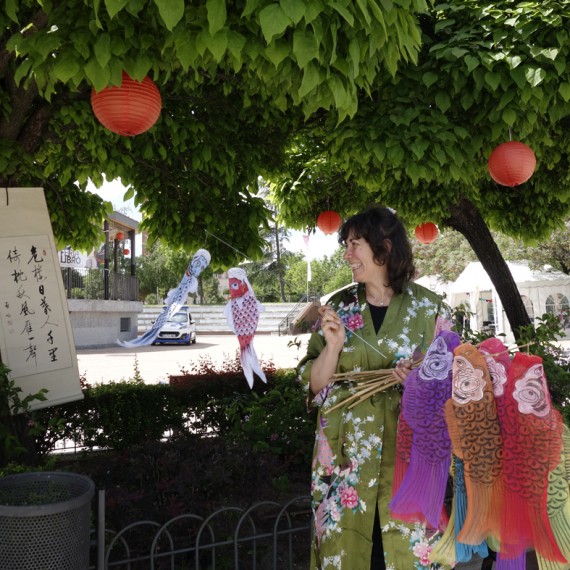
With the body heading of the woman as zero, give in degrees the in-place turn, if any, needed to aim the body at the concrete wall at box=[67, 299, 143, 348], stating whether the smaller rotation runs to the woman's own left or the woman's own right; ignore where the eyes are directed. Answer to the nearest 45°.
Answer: approximately 135° to the woman's own right

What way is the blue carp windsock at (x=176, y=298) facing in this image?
to the viewer's right

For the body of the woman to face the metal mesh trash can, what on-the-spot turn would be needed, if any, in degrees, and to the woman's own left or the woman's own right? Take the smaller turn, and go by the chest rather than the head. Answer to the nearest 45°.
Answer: approximately 90° to the woman's own right

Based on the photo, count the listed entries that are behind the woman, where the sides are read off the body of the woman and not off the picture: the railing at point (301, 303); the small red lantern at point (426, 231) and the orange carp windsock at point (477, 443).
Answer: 2

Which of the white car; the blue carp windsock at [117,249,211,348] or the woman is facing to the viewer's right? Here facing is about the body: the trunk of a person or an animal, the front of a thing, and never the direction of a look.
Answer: the blue carp windsock

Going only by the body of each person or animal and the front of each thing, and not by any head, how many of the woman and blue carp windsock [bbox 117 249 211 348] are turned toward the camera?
1

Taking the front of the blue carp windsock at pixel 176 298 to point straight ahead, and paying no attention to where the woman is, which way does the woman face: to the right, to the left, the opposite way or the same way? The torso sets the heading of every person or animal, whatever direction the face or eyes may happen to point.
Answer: to the right

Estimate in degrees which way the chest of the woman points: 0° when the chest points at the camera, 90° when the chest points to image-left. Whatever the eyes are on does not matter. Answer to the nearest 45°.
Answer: approximately 0°

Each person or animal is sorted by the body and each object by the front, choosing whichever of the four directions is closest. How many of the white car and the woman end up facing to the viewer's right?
0

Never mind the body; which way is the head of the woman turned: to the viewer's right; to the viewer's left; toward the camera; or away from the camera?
to the viewer's left

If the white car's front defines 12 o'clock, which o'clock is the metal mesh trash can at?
The metal mesh trash can is roughly at 11 o'clock from the white car.
